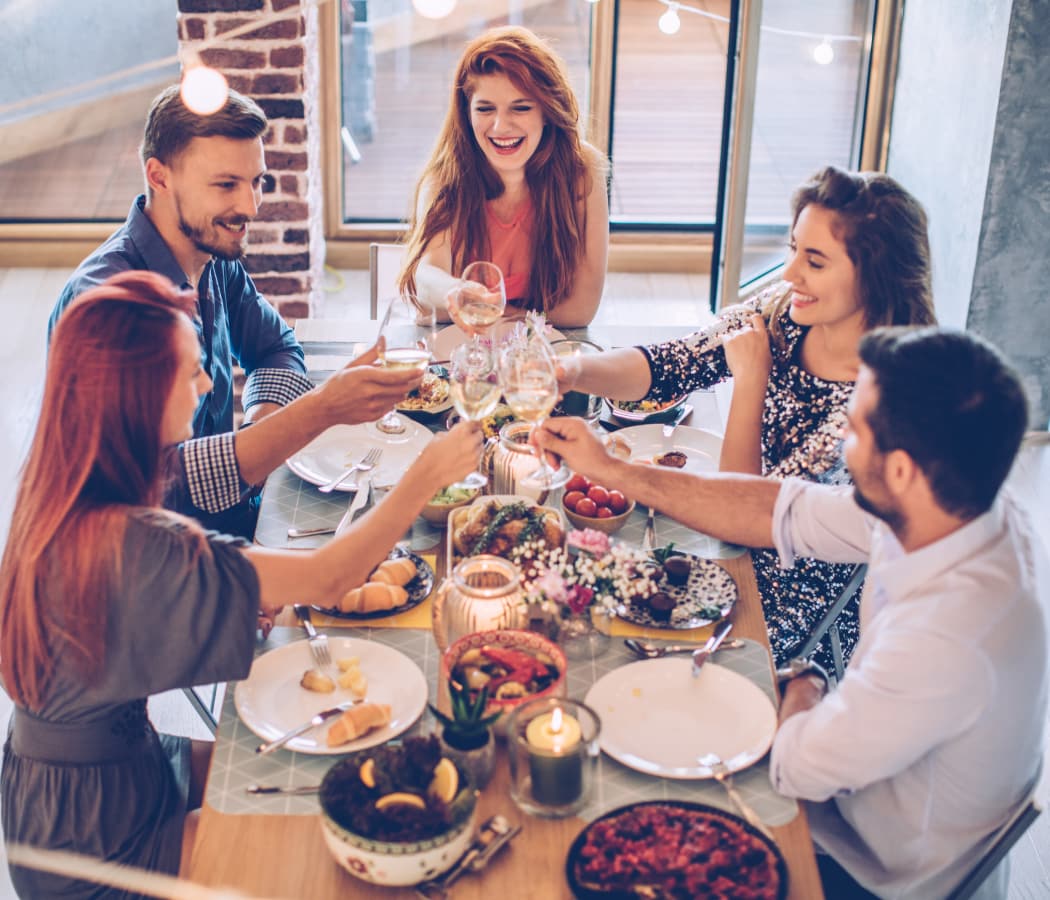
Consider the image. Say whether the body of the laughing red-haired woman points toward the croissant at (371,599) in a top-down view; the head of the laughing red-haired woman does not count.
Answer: yes

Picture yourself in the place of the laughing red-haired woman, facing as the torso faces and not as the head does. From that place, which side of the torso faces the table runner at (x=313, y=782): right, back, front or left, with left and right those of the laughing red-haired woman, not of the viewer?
front

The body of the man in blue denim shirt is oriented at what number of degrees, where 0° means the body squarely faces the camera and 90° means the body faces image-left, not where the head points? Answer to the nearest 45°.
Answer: approximately 315°

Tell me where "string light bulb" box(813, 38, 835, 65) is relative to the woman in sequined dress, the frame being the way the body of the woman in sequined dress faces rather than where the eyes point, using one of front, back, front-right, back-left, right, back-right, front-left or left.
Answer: back-right

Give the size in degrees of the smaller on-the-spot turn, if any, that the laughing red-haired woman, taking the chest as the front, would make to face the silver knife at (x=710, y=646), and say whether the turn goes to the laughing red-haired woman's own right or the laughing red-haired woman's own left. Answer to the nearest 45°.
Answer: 0° — they already face it

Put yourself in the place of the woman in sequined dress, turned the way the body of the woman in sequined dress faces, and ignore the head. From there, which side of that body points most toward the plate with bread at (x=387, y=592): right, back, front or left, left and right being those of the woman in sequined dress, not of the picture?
front

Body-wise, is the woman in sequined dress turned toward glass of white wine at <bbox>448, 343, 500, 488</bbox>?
yes

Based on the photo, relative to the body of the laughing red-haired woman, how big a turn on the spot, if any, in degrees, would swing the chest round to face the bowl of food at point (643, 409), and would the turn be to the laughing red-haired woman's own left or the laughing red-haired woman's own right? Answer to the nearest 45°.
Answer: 0° — they already face it

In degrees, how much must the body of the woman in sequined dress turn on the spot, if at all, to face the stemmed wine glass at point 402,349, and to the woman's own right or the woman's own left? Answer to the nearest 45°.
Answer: approximately 45° to the woman's own right

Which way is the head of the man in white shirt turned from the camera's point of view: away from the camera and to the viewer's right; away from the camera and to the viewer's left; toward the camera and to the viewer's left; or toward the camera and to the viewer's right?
away from the camera and to the viewer's left

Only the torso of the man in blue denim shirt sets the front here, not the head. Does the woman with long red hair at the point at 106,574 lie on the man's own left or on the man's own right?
on the man's own right

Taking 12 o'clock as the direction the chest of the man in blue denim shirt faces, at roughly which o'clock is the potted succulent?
The potted succulent is roughly at 1 o'clock from the man in blue denim shirt.

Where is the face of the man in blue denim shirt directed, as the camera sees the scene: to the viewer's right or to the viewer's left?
to the viewer's right

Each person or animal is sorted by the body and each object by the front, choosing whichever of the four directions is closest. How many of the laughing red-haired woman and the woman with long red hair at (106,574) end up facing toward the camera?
1

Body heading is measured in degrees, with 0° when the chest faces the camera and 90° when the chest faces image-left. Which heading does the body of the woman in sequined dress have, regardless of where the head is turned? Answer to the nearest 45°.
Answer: approximately 45°

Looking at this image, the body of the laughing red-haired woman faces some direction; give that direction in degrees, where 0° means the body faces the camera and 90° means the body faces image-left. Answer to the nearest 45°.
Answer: approximately 0°
